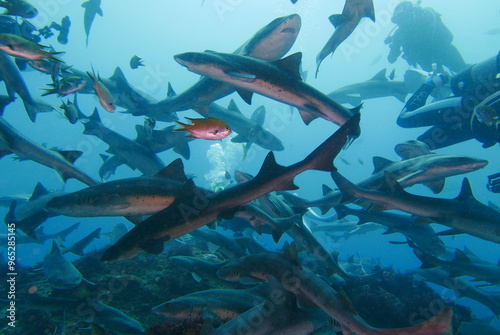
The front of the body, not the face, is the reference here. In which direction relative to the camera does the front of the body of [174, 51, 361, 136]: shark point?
to the viewer's left

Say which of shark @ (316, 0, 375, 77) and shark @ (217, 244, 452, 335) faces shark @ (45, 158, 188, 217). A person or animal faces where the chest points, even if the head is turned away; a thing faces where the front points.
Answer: shark @ (217, 244, 452, 335)

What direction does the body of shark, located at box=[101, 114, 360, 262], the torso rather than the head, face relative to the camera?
to the viewer's left

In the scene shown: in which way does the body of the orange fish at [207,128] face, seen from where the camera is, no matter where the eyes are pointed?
to the viewer's right

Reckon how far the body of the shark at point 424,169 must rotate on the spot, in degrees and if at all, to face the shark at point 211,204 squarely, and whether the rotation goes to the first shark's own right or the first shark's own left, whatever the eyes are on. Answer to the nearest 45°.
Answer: approximately 135° to the first shark's own right

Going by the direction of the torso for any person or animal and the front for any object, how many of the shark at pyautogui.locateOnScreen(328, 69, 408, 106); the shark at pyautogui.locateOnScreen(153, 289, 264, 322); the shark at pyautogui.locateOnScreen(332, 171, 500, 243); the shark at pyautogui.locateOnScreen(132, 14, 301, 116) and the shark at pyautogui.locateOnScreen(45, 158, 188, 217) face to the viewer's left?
3
